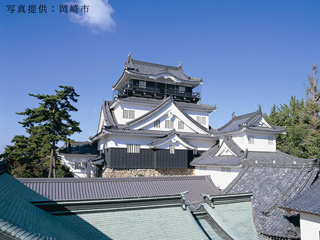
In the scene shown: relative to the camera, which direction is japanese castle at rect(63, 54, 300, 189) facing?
toward the camera

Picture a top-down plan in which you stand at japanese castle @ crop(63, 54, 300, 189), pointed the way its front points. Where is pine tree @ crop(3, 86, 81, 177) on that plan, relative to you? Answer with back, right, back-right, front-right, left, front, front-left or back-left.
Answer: right

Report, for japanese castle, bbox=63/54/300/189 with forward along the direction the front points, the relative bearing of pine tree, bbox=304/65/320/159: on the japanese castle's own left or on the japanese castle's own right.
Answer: on the japanese castle's own left

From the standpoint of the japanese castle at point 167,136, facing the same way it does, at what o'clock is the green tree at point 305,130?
The green tree is roughly at 8 o'clock from the japanese castle.
